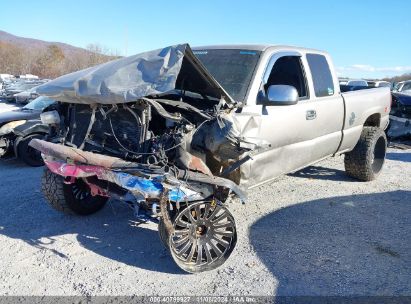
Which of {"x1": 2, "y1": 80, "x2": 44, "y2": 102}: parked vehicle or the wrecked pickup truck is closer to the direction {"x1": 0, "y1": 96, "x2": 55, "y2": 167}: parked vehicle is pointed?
the wrecked pickup truck

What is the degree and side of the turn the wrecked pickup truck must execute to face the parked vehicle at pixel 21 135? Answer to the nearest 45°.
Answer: approximately 90° to its right

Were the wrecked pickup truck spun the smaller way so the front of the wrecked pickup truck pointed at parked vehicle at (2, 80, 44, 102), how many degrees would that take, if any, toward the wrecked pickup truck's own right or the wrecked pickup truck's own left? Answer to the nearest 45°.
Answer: approximately 90° to the wrecked pickup truck's own right
